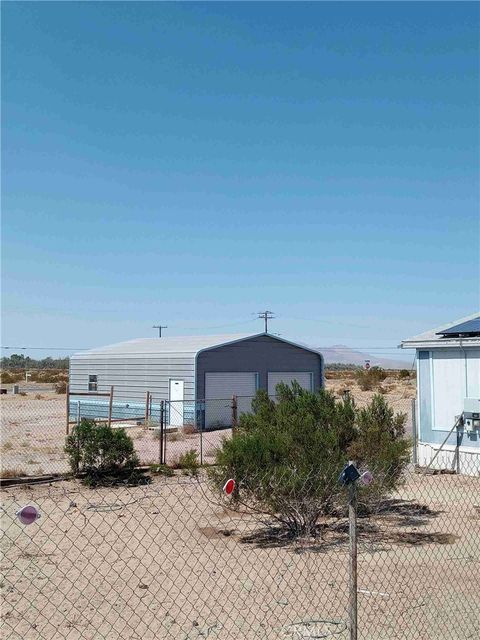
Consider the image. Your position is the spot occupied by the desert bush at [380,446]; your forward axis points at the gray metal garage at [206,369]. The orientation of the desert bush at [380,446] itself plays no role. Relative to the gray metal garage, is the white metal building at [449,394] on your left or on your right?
right

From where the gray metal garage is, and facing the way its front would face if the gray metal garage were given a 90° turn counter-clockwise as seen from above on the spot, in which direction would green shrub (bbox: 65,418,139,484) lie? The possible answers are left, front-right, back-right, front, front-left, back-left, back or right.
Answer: back-right

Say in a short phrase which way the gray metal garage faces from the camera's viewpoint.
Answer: facing the viewer and to the right of the viewer

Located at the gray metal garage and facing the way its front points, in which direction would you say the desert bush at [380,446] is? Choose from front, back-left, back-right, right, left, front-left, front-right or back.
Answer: front-right

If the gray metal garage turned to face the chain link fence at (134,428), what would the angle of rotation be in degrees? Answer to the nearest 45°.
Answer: approximately 90° to its right

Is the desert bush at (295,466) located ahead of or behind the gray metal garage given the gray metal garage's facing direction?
ahead
